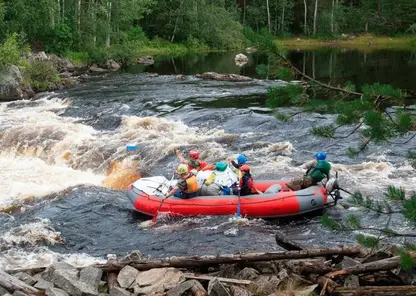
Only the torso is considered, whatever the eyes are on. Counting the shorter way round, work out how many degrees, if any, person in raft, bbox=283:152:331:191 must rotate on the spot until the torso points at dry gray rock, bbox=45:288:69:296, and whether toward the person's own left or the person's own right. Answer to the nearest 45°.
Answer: approximately 45° to the person's own left

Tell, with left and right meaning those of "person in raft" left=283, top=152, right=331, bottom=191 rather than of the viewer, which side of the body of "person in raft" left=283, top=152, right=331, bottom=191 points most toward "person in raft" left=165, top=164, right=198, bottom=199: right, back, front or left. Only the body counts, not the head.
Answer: front

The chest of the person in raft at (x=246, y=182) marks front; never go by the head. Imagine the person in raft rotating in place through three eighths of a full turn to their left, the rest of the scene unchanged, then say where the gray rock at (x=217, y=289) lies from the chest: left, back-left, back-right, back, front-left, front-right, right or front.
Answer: front-right

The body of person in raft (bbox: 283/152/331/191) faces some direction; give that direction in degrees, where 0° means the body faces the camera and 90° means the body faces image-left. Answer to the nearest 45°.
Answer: approximately 90°

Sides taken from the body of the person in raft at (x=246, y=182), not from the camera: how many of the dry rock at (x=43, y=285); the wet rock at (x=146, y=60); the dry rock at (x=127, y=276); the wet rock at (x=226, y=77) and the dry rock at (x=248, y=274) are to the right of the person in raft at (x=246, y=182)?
2

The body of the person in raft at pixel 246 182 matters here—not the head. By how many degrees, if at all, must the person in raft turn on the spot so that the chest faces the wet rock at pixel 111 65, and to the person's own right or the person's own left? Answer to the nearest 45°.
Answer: approximately 90° to the person's own right

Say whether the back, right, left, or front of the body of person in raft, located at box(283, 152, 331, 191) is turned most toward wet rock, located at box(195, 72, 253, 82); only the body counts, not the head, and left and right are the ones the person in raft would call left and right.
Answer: right

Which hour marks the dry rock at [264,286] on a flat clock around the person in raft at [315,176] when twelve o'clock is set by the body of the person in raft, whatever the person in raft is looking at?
The dry rock is roughly at 9 o'clock from the person in raft.

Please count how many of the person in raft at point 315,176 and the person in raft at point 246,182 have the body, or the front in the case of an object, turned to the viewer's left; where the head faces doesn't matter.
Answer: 2

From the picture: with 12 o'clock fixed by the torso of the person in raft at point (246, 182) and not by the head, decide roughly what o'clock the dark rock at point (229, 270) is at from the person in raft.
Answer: The dark rock is roughly at 9 o'clock from the person in raft.

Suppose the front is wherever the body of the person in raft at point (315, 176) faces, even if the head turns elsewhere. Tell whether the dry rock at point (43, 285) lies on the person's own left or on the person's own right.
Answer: on the person's own left

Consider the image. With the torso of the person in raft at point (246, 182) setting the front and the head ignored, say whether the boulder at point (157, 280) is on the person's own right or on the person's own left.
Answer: on the person's own left

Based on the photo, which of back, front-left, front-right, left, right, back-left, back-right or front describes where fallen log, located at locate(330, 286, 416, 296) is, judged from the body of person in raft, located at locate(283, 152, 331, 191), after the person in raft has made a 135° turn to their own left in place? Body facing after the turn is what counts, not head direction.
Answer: front-right

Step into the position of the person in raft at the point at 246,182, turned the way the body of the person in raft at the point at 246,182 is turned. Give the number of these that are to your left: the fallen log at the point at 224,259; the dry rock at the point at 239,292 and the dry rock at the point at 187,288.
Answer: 3

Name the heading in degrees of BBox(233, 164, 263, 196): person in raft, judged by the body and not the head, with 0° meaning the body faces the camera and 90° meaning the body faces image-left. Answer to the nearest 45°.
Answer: approximately 90°

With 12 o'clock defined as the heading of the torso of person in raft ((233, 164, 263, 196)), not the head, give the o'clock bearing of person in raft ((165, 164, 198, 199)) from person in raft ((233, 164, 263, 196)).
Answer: person in raft ((165, 164, 198, 199)) is roughly at 12 o'clock from person in raft ((233, 164, 263, 196)).

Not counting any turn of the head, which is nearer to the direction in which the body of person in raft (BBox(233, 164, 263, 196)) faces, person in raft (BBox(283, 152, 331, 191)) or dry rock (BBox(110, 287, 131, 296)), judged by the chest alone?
the dry rock

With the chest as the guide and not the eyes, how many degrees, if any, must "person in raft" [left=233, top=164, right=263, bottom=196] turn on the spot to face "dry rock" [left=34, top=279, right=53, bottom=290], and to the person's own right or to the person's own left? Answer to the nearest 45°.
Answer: approximately 45° to the person's own left

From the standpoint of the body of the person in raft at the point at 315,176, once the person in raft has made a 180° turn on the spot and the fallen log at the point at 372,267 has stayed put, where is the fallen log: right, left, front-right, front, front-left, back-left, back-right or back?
right
